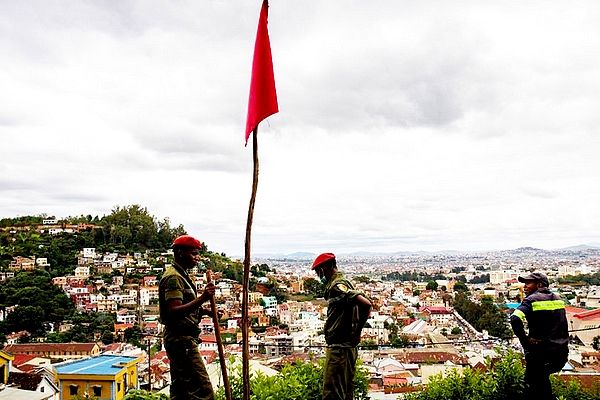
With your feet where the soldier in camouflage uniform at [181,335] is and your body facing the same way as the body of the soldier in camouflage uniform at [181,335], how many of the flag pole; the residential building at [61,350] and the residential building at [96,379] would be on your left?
2

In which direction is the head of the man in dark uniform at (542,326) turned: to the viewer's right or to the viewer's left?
to the viewer's left

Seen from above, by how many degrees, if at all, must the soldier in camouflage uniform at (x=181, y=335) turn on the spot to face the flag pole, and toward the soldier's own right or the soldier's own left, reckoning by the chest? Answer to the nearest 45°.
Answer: approximately 45° to the soldier's own right

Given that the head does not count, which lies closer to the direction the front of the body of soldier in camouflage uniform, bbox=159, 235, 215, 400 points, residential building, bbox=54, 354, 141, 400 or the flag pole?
the flag pole

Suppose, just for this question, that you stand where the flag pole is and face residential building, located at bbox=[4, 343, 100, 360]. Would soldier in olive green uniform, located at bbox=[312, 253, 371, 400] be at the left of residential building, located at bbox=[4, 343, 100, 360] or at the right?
right

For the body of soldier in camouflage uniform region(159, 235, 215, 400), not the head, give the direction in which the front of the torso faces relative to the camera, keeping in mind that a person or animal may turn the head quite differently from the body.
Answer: to the viewer's right

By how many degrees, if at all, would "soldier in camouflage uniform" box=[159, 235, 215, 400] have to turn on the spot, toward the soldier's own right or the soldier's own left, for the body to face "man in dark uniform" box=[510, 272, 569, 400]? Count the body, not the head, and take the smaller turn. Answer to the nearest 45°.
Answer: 0° — they already face them

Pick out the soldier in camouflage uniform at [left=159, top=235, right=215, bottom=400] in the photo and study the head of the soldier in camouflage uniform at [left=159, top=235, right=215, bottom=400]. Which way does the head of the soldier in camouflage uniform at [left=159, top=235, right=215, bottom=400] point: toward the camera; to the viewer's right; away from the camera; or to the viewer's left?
to the viewer's right

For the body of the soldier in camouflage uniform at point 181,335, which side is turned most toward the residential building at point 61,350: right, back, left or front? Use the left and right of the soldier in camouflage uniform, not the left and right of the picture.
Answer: left

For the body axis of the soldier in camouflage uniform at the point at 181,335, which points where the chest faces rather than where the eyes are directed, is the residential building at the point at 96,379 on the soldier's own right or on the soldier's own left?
on the soldier's own left
